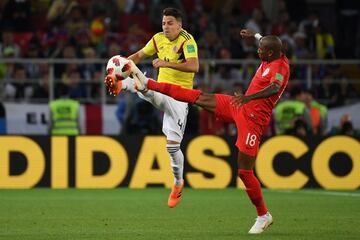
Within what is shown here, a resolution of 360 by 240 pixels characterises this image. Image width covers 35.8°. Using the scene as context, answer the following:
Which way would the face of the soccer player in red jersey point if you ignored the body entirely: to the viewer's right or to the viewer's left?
to the viewer's left

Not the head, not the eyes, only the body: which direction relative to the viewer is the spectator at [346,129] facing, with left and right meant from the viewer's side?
facing the viewer

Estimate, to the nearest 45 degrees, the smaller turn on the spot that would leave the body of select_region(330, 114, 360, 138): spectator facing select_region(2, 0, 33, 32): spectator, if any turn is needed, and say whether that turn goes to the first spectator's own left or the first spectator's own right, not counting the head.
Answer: approximately 90° to the first spectator's own right

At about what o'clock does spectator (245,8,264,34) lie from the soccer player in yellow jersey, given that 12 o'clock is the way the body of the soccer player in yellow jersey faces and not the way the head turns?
The spectator is roughly at 5 o'clock from the soccer player in yellow jersey.

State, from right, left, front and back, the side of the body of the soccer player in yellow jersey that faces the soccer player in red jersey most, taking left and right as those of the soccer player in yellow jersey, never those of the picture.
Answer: left

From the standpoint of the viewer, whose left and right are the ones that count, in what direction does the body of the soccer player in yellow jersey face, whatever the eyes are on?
facing the viewer and to the left of the viewer

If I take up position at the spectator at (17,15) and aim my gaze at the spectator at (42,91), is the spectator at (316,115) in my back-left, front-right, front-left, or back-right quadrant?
front-left

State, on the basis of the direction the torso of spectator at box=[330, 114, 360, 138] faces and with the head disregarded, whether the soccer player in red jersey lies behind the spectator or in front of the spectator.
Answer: in front

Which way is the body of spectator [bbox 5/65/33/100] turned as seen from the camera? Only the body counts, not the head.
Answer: toward the camera

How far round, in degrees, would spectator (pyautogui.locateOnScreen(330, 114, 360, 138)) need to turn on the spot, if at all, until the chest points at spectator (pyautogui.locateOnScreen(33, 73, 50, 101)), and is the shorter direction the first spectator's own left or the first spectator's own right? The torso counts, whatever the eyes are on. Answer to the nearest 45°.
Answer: approximately 90° to the first spectator's own right

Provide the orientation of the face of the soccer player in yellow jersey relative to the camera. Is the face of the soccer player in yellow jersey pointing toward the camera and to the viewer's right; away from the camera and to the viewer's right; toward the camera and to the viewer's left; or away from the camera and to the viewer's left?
toward the camera and to the viewer's left

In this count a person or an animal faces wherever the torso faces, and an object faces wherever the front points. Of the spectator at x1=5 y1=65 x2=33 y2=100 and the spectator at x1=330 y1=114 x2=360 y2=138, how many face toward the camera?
2
